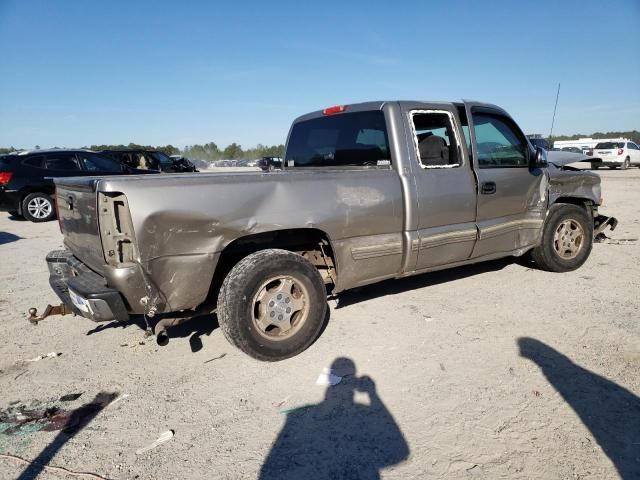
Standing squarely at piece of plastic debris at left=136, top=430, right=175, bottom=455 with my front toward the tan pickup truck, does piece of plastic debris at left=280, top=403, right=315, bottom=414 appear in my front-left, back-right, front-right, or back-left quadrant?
front-right

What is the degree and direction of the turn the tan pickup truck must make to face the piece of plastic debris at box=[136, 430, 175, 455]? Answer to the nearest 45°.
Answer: approximately 180°

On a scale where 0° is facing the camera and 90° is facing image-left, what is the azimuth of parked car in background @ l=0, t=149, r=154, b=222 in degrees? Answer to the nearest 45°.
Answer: approximately 270°

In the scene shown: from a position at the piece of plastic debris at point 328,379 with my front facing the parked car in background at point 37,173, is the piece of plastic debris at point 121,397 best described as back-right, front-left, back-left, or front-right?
front-left

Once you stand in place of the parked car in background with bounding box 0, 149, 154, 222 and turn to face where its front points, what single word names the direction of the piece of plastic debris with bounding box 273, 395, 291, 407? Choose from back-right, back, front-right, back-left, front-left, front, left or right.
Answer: right

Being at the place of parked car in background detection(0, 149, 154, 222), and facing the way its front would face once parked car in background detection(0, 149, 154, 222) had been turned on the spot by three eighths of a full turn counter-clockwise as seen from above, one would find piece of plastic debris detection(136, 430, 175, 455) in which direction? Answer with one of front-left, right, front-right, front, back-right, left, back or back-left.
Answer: back-left

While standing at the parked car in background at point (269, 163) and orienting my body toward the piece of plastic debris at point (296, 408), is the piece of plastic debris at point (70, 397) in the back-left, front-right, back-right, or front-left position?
front-right

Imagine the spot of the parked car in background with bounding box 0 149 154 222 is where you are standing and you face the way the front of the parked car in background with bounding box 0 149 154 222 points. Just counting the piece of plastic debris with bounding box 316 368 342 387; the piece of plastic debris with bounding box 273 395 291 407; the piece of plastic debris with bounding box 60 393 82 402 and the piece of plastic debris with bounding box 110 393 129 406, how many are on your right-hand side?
4

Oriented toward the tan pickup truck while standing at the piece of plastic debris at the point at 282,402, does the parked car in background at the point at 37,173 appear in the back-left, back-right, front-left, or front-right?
front-left

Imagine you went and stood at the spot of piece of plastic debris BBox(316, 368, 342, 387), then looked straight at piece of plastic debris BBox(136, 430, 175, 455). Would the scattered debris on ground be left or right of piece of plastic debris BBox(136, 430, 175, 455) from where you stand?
right

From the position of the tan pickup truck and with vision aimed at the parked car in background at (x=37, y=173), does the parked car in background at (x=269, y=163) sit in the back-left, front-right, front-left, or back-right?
front-right

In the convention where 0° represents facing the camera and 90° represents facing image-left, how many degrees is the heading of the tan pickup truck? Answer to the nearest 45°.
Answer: approximately 225°

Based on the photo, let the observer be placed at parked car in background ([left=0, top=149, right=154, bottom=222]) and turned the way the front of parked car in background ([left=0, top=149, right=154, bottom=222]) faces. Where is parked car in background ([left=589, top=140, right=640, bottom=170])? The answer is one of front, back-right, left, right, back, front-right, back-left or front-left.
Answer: front

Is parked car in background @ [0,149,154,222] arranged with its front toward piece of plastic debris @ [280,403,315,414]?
no

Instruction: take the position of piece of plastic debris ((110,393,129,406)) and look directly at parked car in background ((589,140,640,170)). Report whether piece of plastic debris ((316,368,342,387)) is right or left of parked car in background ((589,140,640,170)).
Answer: right

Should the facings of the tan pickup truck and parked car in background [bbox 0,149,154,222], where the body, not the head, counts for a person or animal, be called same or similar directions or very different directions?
same or similar directions

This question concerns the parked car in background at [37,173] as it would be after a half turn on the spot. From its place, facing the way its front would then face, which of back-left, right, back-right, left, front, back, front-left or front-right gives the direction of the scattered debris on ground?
left

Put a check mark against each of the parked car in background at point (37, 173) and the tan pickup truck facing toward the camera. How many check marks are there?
0
